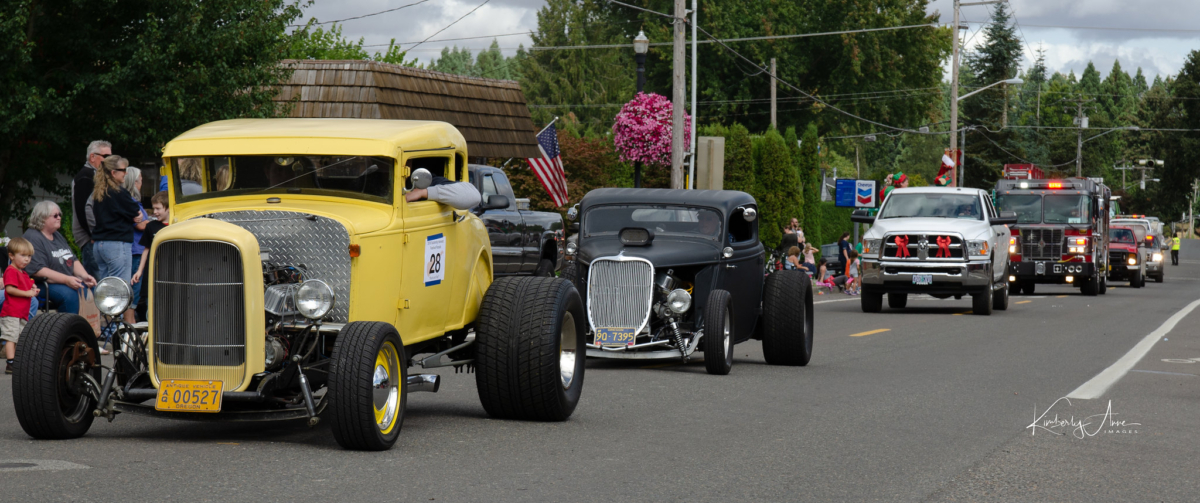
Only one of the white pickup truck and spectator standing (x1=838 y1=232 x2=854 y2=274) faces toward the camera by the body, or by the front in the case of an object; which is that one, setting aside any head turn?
the white pickup truck

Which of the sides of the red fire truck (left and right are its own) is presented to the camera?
front

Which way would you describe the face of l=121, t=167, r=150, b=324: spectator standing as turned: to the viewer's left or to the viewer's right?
to the viewer's right

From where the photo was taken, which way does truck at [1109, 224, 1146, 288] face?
toward the camera

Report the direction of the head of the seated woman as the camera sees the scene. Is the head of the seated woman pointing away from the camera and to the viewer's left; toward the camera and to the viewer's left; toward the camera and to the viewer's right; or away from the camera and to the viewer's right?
toward the camera and to the viewer's right

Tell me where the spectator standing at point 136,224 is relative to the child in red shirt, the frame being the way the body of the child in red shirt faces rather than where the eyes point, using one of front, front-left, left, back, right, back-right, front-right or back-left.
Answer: left

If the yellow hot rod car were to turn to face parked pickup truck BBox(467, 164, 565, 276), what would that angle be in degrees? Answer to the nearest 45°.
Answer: approximately 135° to its right

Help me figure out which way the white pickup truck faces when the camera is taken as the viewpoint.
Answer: facing the viewer

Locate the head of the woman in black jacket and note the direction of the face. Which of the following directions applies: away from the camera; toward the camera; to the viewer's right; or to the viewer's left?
to the viewer's right

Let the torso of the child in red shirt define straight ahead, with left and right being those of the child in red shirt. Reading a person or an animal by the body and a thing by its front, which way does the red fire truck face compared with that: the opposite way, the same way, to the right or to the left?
to the right

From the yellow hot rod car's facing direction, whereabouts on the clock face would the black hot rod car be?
The black hot rod car is roughly at 6 o'clock from the yellow hot rod car.

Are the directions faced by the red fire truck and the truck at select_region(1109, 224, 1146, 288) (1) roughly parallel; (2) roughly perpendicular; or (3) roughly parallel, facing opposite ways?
roughly parallel

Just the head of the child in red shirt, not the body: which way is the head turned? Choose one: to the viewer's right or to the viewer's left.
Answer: to the viewer's right
